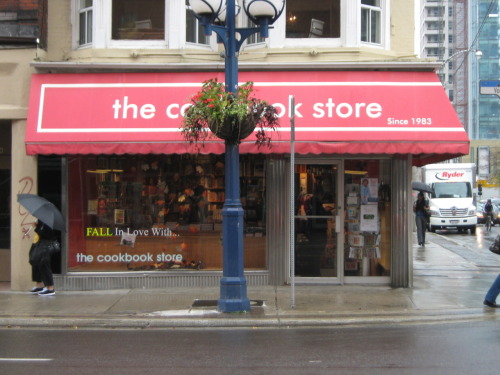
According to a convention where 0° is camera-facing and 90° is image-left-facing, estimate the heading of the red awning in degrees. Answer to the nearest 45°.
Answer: approximately 0°

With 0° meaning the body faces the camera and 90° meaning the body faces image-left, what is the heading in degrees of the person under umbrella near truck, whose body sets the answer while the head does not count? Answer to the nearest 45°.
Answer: approximately 0°

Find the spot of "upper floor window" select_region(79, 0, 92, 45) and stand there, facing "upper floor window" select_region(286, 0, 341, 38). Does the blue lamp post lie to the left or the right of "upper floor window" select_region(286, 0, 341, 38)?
right

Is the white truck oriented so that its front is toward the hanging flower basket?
yes

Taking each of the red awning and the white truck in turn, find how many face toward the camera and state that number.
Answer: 2

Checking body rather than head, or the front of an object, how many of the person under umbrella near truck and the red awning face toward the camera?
2

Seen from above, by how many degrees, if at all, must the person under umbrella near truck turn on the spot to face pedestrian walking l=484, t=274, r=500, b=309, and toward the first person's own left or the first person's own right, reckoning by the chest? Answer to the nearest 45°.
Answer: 0° — they already face them
